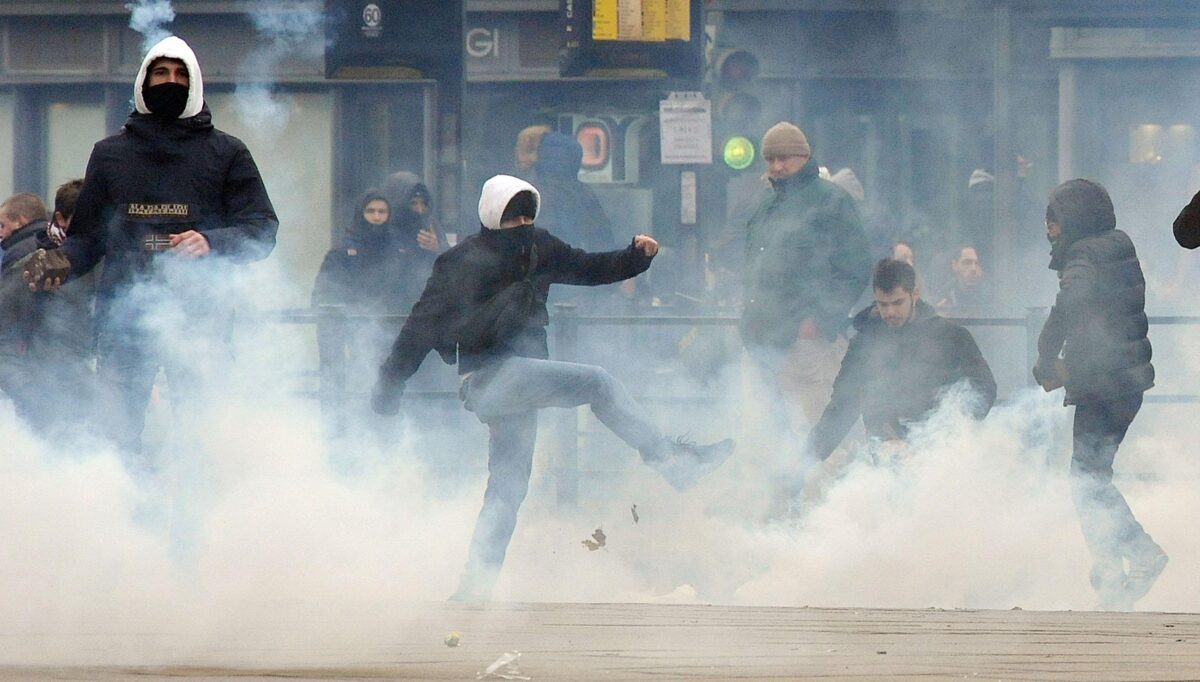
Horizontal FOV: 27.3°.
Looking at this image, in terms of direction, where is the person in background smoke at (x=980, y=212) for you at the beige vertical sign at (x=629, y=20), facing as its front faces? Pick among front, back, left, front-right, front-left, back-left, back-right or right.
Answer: back-left

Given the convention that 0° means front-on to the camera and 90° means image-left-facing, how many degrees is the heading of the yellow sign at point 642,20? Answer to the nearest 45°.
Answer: approximately 0°

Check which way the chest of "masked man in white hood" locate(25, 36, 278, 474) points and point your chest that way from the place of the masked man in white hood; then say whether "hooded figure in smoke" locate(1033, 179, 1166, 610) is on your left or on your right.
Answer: on your left
